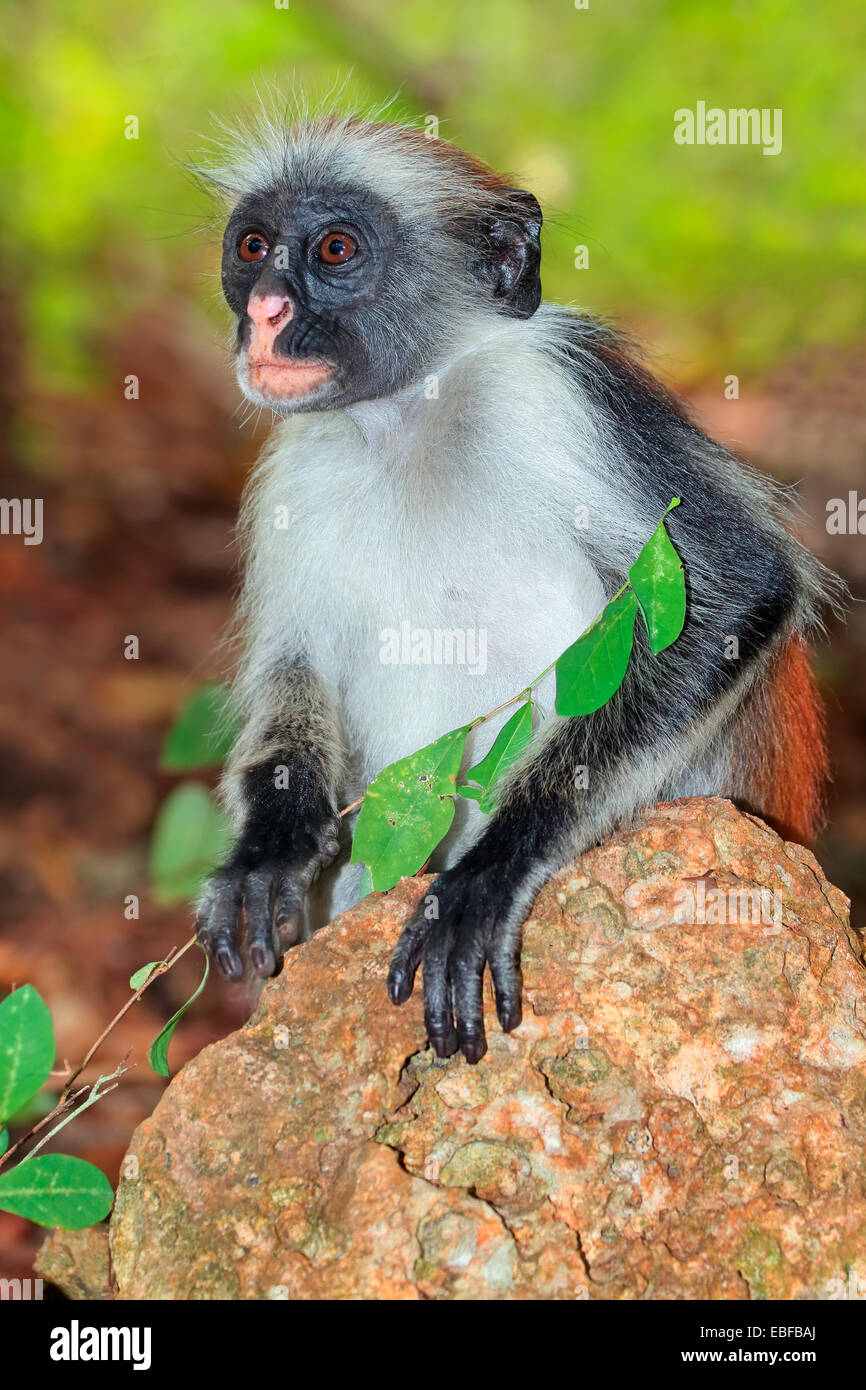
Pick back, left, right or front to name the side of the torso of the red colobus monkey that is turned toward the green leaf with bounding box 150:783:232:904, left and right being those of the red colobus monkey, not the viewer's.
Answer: right

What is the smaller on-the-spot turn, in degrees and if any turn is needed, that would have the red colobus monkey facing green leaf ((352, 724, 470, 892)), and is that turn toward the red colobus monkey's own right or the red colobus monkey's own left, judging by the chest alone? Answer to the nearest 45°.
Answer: approximately 45° to the red colobus monkey's own left

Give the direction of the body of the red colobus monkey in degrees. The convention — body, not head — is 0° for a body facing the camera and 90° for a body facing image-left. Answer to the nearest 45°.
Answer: approximately 45°

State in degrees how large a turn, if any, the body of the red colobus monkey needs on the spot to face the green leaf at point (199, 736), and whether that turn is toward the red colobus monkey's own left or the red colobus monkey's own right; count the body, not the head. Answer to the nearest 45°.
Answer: approximately 90° to the red colobus monkey's own right

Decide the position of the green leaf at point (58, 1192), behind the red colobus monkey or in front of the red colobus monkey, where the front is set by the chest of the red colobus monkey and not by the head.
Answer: in front
